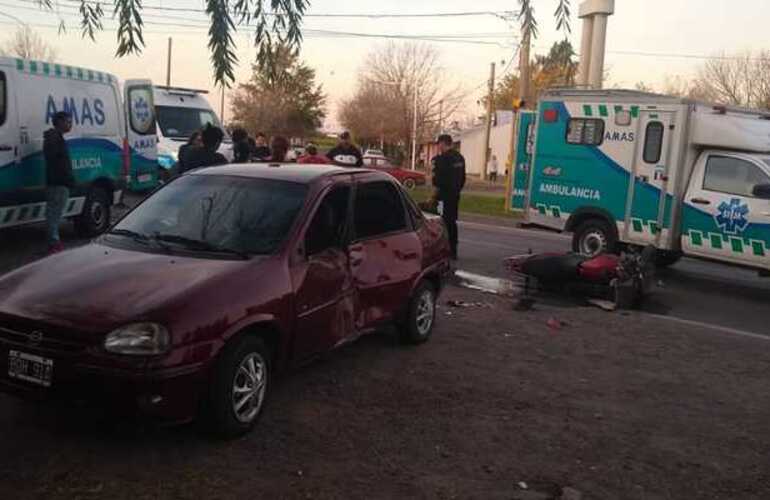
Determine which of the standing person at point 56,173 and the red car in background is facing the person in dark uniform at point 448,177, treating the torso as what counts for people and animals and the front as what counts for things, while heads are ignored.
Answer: the standing person

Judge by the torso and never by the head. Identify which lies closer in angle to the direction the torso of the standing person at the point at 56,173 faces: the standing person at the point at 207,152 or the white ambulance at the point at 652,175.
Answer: the white ambulance

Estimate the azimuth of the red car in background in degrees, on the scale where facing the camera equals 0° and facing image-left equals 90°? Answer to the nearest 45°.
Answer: approximately 270°

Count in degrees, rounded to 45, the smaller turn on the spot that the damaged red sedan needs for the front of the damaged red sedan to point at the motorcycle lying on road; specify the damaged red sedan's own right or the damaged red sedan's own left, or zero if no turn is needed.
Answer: approximately 180°

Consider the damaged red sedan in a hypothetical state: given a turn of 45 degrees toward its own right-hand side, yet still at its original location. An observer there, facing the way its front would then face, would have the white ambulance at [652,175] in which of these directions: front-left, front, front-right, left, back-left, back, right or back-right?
back-right

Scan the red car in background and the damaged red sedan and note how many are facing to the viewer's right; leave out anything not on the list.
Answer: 1

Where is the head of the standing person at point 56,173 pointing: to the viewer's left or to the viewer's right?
to the viewer's right

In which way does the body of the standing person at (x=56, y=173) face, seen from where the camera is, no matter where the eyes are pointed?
to the viewer's right

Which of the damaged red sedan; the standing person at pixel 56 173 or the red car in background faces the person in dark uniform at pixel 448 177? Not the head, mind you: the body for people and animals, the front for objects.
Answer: the standing person

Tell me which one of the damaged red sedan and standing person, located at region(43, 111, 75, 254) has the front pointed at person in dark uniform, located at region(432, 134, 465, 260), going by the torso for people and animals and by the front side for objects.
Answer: the standing person

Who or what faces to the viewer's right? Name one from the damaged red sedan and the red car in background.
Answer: the red car in background

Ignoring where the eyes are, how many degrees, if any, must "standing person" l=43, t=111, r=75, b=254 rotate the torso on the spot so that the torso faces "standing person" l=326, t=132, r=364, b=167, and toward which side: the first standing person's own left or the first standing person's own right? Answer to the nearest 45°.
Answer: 0° — they already face them
